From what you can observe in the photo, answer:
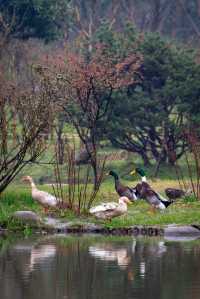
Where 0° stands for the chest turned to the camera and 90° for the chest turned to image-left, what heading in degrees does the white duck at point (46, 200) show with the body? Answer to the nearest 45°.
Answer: approximately 90°

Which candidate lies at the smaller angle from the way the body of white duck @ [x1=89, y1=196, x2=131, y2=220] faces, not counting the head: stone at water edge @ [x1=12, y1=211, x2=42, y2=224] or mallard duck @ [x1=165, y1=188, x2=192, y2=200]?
the mallard duck

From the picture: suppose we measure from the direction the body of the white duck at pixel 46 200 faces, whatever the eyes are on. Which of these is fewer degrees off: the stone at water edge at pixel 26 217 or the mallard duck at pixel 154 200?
the stone at water edge

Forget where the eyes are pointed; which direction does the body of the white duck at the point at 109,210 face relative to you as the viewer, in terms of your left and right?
facing to the right of the viewer

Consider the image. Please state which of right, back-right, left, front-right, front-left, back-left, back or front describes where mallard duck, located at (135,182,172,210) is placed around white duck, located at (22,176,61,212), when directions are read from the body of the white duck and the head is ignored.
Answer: back

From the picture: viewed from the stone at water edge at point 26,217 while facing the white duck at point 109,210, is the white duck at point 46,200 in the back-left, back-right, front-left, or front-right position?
front-left
